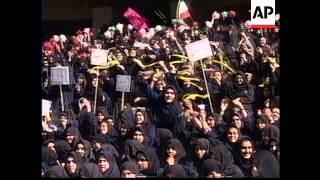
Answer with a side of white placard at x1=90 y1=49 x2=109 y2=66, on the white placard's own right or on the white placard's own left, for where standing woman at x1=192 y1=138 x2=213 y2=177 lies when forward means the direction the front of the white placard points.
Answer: on the white placard's own left

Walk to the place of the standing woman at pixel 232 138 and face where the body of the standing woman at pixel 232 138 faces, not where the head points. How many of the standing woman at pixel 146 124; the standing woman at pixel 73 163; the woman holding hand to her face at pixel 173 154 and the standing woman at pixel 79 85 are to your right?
4

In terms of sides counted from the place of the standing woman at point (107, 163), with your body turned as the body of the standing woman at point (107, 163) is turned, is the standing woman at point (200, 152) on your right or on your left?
on your left

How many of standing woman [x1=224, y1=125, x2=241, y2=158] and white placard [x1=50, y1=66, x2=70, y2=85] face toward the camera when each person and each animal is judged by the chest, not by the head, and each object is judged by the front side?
2

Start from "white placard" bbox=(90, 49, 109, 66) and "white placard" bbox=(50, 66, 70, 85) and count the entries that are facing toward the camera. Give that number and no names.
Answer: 2

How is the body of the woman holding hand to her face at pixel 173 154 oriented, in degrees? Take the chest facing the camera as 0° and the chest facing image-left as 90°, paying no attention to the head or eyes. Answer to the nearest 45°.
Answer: approximately 45°

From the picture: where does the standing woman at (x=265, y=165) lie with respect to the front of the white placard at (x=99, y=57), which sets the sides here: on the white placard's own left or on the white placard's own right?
on the white placard's own left

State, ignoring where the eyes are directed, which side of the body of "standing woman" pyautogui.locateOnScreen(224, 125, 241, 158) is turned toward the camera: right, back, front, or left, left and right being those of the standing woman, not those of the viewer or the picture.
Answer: front

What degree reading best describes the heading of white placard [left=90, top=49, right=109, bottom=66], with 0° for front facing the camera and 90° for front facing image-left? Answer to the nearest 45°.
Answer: approximately 0°
